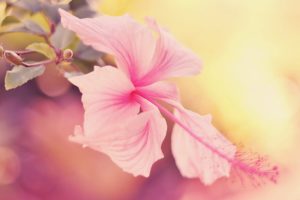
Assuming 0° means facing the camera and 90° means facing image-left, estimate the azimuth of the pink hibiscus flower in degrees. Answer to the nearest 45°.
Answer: approximately 315°
